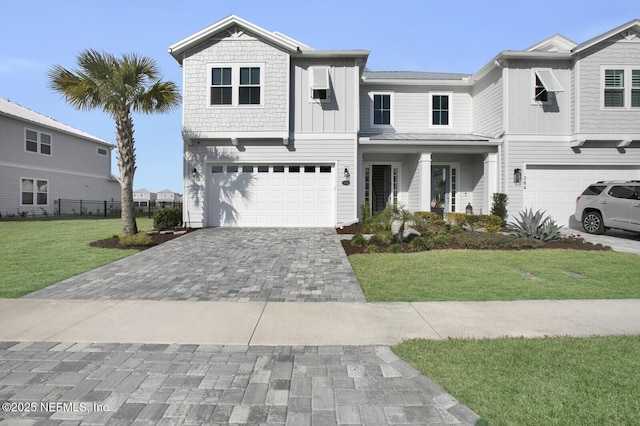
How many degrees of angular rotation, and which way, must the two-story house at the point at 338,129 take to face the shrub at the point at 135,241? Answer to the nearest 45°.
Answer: approximately 45° to its right

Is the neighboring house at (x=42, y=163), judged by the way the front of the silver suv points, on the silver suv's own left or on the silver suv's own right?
on the silver suv's own right

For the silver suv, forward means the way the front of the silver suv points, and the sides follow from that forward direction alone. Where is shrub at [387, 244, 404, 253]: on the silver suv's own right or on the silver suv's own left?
on the silver suv's own right

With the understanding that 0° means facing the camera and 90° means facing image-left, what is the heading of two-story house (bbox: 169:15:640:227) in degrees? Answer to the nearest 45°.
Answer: approximately 0°

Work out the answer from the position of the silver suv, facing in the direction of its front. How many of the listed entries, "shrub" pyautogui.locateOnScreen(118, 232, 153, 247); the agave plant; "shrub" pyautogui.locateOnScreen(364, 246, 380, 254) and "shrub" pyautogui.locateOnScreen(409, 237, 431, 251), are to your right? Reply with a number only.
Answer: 4
